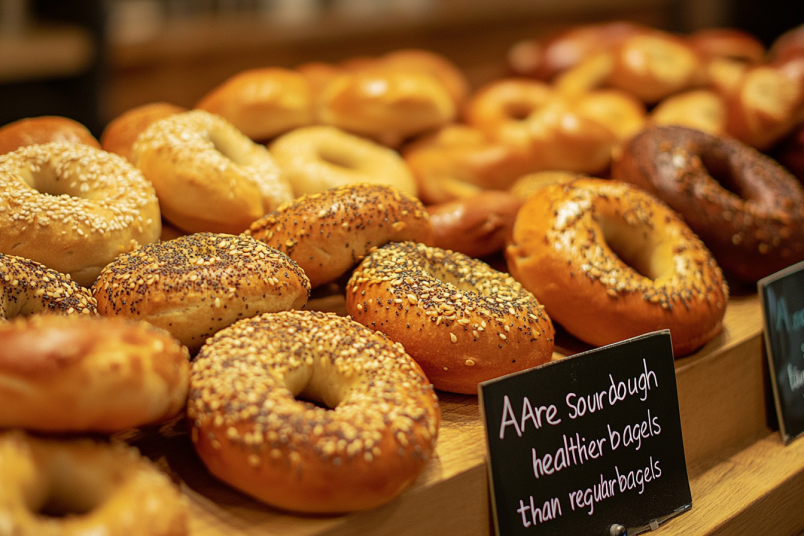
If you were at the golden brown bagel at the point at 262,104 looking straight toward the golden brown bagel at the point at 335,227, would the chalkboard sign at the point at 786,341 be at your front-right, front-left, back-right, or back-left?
front-left

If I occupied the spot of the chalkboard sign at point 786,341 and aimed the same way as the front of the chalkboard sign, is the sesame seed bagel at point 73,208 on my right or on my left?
on my right

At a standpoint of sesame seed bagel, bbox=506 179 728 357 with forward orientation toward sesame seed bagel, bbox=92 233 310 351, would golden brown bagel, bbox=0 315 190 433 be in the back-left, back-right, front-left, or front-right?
front-left

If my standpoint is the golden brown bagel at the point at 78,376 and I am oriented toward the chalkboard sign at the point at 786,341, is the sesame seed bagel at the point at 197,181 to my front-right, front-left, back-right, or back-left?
front-left

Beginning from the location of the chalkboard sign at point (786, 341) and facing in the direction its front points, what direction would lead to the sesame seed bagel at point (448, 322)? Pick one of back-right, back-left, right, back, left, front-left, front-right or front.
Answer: right

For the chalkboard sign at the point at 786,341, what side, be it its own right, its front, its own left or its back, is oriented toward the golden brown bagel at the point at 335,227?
right

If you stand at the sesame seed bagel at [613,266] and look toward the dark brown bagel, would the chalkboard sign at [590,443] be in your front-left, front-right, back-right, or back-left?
back-right

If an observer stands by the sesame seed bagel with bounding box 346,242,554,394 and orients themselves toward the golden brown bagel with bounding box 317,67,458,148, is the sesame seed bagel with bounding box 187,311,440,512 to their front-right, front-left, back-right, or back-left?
back-left

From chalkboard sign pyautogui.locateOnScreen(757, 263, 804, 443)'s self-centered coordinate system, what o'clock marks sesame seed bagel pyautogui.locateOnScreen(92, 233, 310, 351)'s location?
The sesame seed bagel is roughly at 3 o'clock from the chalkboard sign.
